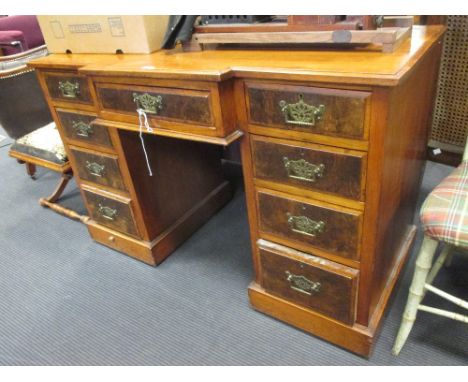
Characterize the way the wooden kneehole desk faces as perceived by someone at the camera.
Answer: facing the viewer and to the left of the viewer

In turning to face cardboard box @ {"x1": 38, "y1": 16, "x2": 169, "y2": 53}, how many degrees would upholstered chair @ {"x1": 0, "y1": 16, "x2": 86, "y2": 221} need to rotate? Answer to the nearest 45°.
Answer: approximately 90° to its left

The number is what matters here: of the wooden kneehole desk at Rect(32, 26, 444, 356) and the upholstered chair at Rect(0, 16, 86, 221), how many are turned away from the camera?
0

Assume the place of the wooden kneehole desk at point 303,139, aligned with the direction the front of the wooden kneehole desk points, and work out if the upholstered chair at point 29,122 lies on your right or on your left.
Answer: on your right
